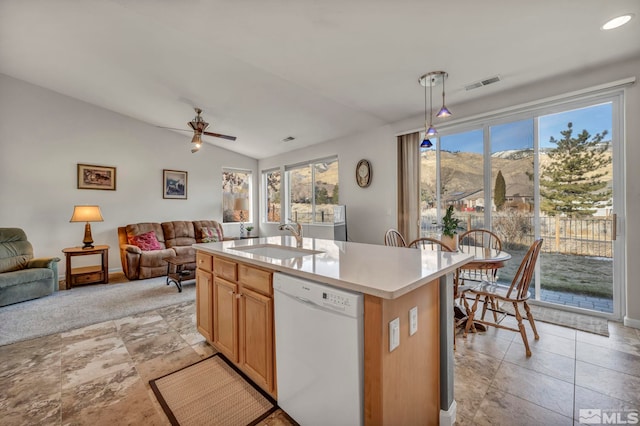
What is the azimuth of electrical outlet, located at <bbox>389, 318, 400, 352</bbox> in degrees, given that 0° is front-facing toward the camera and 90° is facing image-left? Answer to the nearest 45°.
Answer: approximately 315°

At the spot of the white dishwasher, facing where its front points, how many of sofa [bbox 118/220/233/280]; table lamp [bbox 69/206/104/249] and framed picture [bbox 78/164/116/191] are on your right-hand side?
3

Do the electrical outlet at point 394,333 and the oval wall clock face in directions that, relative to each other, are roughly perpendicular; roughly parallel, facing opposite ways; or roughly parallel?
roughly perpendicular

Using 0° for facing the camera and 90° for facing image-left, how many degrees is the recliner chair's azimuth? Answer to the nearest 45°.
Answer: approximately 315°

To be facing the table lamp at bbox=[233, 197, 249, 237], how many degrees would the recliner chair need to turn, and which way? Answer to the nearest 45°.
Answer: approximately 45° to its left

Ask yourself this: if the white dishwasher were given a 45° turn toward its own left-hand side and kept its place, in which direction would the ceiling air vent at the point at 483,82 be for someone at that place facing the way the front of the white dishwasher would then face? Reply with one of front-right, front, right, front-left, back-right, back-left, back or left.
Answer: back-left

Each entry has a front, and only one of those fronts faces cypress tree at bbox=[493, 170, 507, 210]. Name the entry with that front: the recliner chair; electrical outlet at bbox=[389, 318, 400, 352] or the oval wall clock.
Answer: the recliner chair

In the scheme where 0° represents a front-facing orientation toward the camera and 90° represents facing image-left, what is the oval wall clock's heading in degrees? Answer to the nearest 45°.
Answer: approximately 45°

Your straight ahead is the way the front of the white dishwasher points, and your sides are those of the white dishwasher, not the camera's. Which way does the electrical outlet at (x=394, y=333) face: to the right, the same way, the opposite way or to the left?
to the left

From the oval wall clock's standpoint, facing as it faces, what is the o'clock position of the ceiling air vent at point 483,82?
The ceiling air vent is roughly at 9 o'clock from the oval wall clock.

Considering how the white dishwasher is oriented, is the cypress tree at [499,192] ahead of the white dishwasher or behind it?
behind

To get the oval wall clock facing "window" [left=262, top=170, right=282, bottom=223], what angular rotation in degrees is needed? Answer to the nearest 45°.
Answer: approximately 90° to its right
